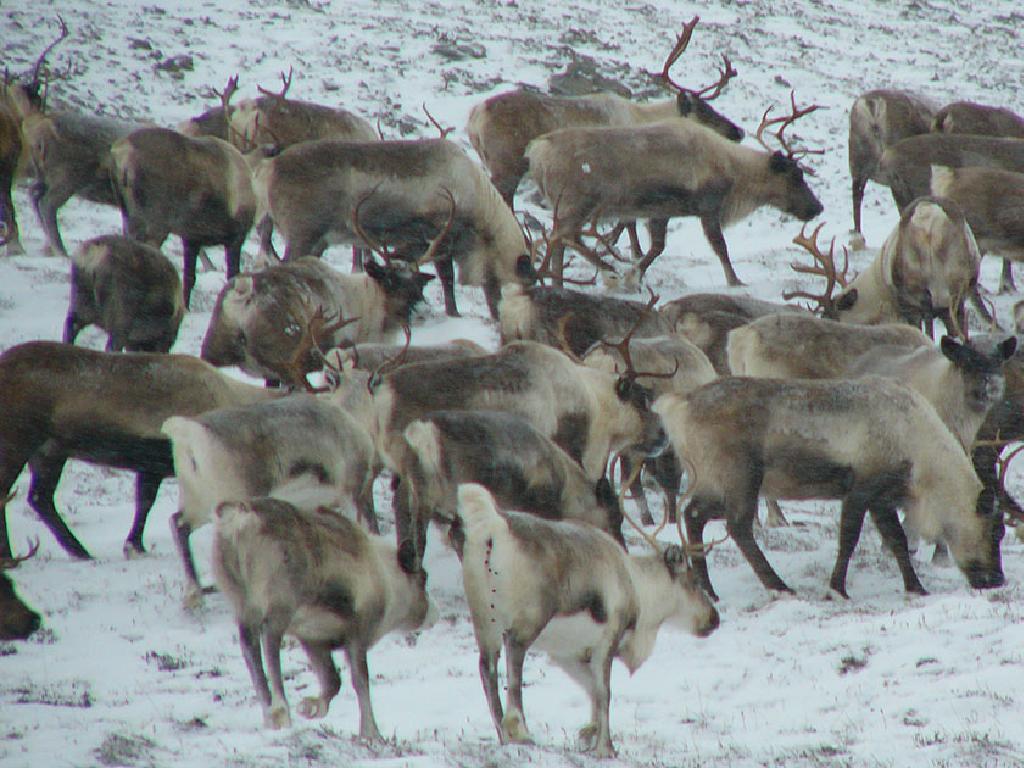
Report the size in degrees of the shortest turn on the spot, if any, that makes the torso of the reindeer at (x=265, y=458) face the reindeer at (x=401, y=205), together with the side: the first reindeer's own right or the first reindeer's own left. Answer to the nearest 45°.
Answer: approximately 90° to the first reindeer's own left

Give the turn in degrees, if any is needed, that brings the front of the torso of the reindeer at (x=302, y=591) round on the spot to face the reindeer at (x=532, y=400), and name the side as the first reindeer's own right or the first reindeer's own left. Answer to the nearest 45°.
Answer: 0° — it already faces it

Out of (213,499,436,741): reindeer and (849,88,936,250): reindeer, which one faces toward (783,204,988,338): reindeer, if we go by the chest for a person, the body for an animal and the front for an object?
(213,499,436,741): reindeer

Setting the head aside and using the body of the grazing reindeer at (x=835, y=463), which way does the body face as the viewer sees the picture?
to the viewer's right

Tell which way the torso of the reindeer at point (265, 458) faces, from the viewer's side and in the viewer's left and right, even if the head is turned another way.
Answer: facing to the right of the viewer

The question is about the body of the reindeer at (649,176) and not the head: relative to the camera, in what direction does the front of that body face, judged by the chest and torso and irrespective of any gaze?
to the viewer's right

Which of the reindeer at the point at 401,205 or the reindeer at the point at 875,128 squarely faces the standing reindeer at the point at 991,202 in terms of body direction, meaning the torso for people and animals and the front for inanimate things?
the reindeer at the point at 401,205

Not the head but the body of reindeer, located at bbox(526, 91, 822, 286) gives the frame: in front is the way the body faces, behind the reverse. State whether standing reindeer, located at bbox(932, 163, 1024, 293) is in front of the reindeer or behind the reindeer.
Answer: in front

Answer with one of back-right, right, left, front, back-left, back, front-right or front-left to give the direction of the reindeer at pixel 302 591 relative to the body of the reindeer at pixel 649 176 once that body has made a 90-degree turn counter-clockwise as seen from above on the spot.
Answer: back

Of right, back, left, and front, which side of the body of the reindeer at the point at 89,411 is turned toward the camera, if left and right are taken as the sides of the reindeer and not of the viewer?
right

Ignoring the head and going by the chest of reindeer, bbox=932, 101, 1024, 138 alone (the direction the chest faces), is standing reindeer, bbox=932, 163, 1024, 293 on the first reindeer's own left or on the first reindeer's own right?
on the first reindeer's own right

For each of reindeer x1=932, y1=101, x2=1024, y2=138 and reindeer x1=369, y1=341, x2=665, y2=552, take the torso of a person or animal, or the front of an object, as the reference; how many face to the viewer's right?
2
